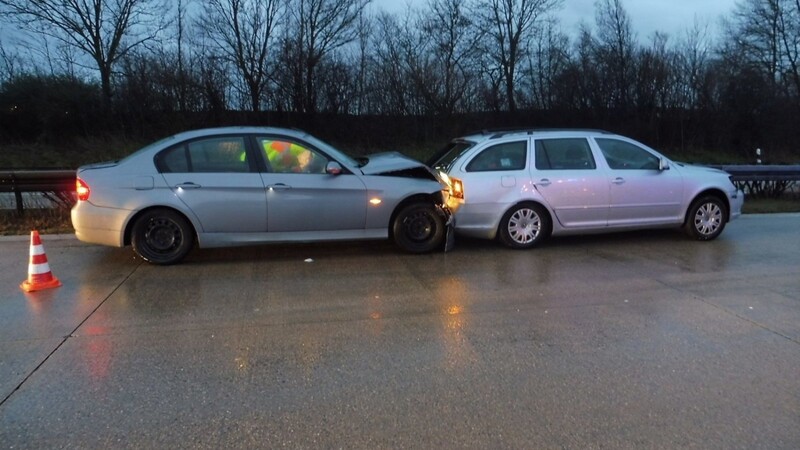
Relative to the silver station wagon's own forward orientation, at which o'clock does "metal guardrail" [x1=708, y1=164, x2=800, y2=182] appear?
The metal guardrail is roughly at 10 o'clock from the silver station wagon.

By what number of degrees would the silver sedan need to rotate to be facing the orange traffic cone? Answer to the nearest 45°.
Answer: approximately 180°

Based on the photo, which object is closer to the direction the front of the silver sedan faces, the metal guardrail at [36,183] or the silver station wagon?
the silver station wagon

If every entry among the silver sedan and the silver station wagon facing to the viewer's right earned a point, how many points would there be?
2

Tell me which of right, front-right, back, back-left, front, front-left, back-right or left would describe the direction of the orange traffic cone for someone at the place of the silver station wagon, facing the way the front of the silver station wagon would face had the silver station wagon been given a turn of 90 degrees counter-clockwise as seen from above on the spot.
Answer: back-left

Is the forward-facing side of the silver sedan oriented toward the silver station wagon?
yes

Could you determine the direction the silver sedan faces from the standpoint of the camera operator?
facing to the right of the viewer

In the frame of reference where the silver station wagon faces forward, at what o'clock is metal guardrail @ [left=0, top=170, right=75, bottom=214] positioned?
The metal guardrail is roughly at 6 o'clock from the silver station wagon.

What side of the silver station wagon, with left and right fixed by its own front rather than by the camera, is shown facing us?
right
